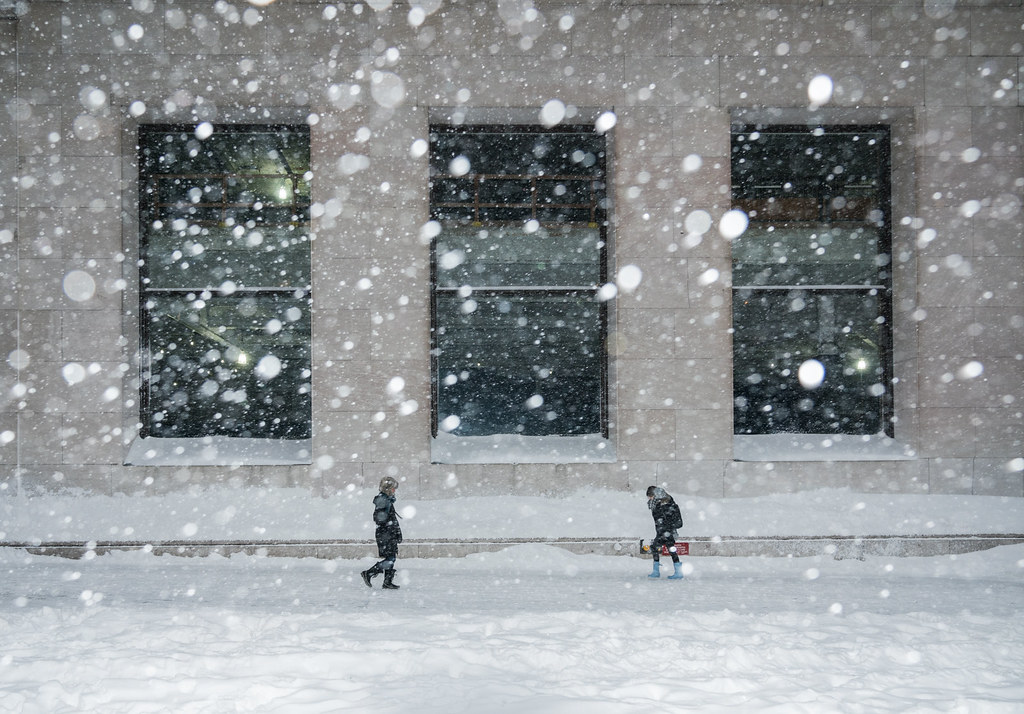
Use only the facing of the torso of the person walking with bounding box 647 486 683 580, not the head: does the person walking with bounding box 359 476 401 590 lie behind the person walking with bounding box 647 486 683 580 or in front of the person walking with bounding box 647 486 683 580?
in front

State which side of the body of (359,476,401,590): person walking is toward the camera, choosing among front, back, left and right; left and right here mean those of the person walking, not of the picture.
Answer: right

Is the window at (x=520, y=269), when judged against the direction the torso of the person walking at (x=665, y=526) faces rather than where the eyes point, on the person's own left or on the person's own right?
on the person's own right

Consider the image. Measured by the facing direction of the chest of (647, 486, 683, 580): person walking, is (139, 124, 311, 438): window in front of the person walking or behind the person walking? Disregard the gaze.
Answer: in front

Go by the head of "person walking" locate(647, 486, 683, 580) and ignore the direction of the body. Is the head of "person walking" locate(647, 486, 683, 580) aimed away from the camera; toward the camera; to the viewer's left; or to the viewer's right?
to the viewer's left

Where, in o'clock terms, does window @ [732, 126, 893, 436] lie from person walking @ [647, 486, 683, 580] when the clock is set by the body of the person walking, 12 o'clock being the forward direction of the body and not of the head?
The window is roughly at 4 o'clock from the person walking.

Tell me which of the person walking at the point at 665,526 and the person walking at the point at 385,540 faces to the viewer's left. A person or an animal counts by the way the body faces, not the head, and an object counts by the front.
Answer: the person walking at the point at 665,526

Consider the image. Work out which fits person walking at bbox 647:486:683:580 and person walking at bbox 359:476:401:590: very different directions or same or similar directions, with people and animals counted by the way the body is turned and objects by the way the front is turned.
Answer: very different directions

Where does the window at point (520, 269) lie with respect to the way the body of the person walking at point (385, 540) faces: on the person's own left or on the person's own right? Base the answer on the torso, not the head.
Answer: on the person's own left

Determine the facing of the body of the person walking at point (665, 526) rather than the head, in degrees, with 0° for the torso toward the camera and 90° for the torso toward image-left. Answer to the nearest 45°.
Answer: approximately 90°

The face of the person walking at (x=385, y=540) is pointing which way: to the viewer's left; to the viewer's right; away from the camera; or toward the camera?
to the viewer's right

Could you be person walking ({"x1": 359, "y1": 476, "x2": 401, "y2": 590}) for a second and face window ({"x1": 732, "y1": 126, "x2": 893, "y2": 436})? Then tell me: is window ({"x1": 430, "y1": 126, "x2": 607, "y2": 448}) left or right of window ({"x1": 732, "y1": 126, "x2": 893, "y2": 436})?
left
